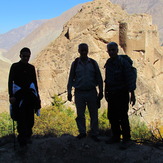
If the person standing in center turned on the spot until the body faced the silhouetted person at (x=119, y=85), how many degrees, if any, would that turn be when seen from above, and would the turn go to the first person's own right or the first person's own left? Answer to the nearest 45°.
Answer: approximately 45° to the first person's own left

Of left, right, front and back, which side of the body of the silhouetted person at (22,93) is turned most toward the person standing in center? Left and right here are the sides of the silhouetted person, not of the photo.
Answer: left

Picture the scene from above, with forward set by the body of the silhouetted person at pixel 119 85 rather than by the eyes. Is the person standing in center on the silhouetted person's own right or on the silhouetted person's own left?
on the silhouetted person's own right

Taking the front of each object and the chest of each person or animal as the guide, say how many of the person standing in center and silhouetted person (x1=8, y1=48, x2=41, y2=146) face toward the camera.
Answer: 2

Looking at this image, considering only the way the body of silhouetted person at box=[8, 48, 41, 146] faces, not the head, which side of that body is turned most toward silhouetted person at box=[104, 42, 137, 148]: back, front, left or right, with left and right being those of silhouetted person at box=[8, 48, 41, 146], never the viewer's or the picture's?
left

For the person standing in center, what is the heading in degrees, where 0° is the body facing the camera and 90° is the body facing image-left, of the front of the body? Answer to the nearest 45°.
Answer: approximately 0°

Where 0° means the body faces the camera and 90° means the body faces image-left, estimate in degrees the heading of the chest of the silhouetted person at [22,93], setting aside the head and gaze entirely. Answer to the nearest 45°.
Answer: approximately 0°

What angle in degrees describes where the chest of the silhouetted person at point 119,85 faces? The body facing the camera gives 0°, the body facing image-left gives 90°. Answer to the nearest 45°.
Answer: approximately 45°

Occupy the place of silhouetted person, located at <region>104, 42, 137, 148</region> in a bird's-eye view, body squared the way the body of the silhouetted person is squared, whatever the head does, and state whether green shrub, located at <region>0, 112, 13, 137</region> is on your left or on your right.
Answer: on your right
